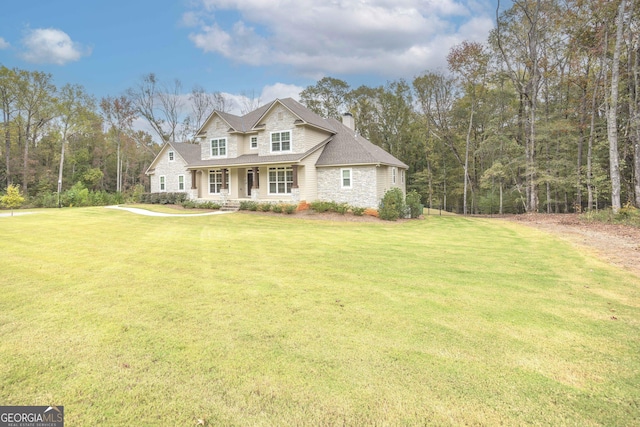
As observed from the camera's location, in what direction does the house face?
facing the viewer and to the left of the viewer

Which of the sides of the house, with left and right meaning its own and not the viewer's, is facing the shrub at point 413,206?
left

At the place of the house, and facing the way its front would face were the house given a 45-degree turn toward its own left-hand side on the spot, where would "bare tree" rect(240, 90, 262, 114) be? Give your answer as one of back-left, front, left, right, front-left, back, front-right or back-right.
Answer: back

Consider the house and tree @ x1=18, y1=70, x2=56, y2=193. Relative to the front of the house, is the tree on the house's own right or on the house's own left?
on the house's own right

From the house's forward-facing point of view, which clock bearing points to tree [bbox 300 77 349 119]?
The tree is roughly at 5 o'clock from the house.

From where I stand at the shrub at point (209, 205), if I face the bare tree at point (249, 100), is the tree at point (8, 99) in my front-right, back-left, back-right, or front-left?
front-left
